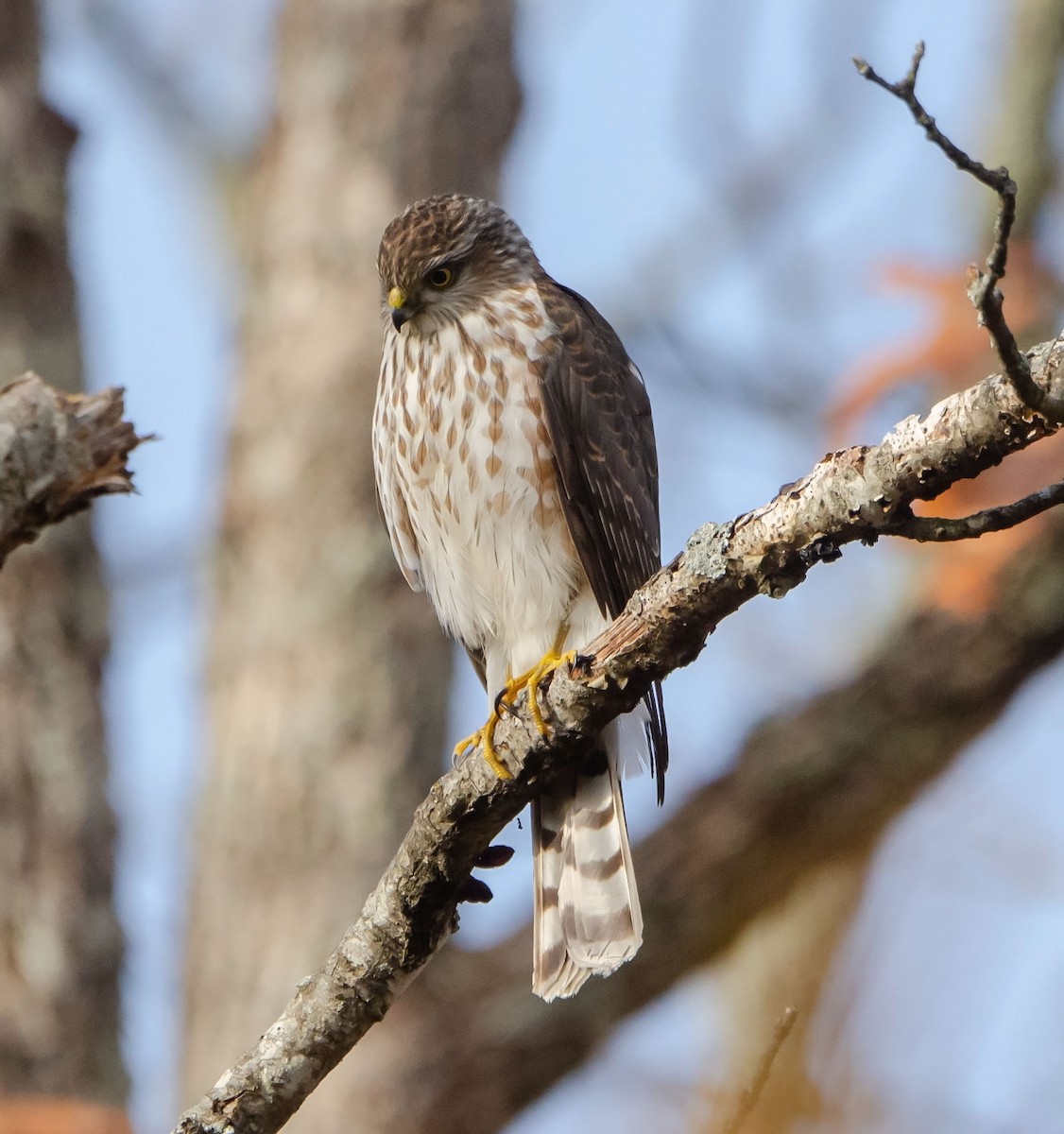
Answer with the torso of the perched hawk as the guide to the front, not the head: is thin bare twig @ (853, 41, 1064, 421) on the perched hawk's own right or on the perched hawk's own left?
on the perched hawk's own left

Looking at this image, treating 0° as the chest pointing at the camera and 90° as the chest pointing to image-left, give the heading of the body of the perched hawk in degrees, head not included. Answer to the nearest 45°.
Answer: approximately 45°

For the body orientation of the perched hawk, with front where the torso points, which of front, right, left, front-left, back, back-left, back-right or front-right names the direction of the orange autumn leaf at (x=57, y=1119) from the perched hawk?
right
